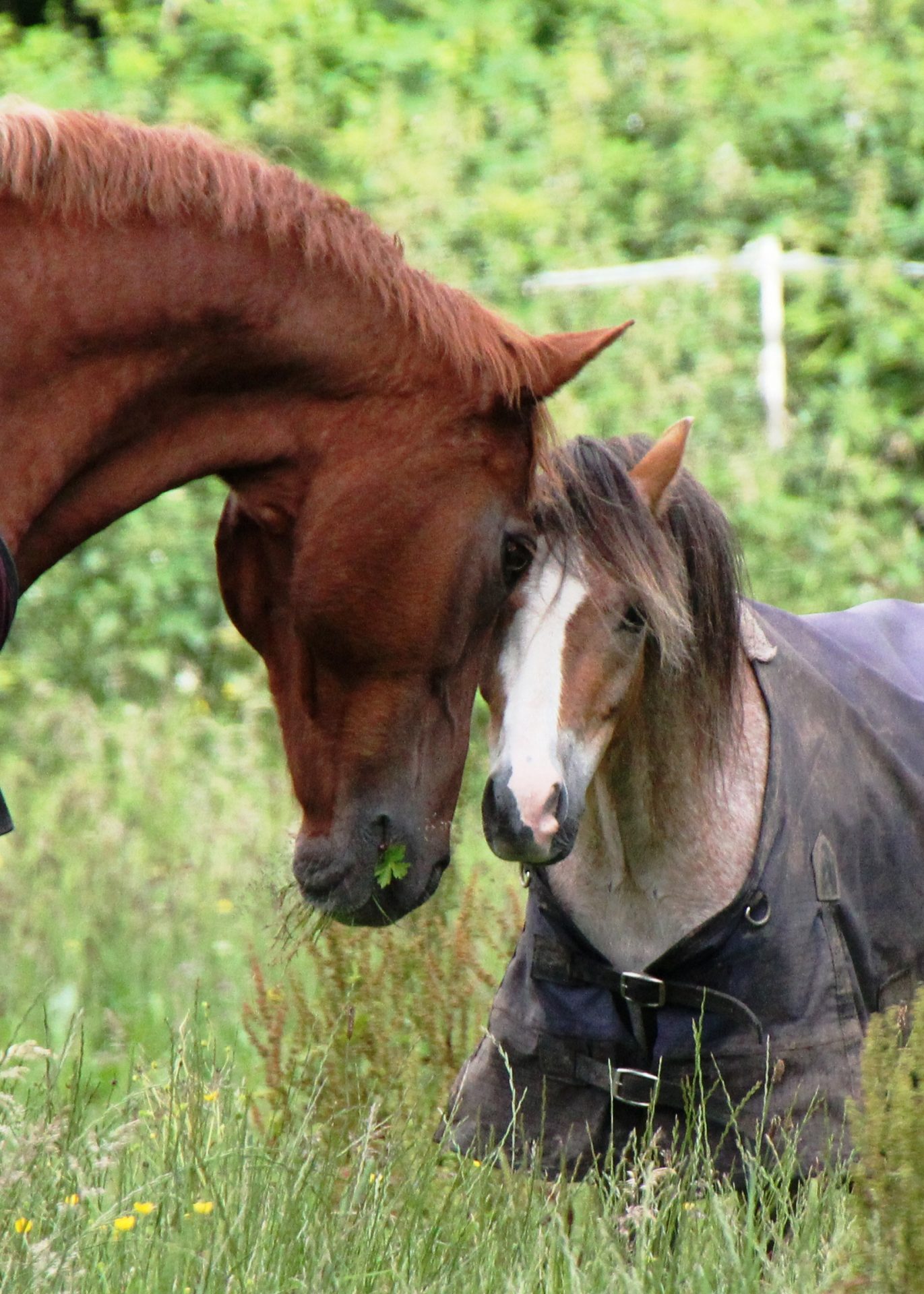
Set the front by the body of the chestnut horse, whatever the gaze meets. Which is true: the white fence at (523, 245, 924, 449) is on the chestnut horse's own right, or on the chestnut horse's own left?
on the chestnut horse's own left

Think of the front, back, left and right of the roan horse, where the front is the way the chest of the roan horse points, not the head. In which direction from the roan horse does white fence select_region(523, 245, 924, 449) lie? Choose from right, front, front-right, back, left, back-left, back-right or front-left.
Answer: back-right

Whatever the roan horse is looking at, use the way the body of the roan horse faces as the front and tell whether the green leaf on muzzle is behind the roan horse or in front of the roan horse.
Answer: in front

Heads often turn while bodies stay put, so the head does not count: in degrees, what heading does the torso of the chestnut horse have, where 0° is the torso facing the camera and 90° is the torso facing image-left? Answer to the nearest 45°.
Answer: approximately 270°

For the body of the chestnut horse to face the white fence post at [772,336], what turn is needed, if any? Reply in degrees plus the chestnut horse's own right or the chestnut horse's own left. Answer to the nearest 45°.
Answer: approximately 90° to the chestnut horse's own left

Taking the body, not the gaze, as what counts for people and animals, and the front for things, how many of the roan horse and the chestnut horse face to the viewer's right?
1
